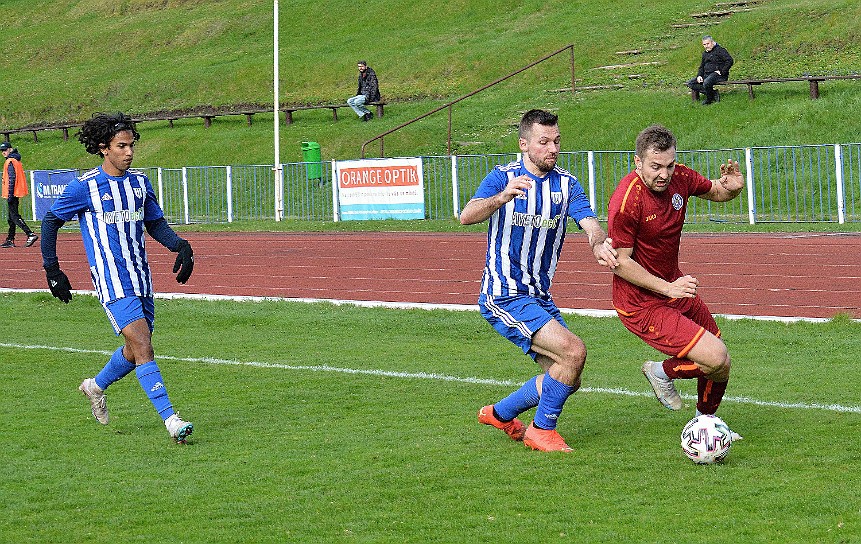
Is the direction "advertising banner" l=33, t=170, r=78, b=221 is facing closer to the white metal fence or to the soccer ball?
the soccer ball

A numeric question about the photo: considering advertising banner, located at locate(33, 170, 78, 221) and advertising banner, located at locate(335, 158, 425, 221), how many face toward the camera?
2

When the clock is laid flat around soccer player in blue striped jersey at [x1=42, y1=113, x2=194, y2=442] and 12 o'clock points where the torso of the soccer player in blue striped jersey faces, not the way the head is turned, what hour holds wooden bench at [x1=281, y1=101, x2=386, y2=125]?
The wooden bench is roughly at 8 o'clock from the soccer player in blue striped jersey.

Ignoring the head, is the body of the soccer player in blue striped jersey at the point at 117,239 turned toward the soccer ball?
yes

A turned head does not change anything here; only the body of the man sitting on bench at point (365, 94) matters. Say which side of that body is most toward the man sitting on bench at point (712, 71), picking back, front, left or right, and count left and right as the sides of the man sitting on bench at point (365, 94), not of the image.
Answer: left

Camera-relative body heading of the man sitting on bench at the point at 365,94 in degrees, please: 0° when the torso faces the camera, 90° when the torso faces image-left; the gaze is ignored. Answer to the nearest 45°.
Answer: approximately 45°

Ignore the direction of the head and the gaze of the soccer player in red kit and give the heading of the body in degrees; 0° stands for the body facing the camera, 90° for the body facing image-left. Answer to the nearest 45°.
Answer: approximately 315°

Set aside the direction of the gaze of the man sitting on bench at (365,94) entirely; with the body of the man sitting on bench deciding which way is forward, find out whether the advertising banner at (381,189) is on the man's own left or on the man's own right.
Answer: on the man's own left

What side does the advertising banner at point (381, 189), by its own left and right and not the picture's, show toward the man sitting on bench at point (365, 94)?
back

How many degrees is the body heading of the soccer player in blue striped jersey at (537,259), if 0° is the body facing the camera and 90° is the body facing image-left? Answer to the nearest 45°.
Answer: approximately 315°
